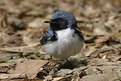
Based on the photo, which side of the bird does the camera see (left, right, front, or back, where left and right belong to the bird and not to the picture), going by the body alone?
front

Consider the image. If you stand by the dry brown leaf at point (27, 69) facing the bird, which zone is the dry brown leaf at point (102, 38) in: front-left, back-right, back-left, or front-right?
front-left

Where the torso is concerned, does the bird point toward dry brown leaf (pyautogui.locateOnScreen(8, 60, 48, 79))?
no

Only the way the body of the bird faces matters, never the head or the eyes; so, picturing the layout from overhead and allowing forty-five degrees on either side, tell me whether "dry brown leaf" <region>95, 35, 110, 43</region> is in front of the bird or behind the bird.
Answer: behind

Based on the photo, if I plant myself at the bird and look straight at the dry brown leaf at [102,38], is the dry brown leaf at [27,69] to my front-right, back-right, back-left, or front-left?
back-left

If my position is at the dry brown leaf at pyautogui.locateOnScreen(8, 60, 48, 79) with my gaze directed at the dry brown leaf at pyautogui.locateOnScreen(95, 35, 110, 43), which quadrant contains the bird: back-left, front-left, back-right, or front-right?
front-right
